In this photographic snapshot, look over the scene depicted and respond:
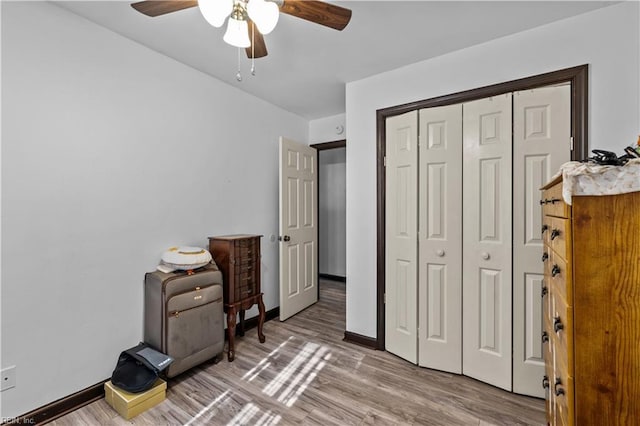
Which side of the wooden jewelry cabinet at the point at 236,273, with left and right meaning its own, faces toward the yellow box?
right

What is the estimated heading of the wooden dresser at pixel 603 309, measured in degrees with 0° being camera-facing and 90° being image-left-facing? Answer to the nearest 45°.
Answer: approximately 90°

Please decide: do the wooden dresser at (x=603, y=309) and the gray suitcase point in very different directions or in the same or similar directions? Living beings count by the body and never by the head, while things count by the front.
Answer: very different directions

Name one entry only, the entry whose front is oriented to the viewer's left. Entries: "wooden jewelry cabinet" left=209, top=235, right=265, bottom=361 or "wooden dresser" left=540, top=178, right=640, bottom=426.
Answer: "wooden dresser" left=540, top=178, right=640, bottom=426

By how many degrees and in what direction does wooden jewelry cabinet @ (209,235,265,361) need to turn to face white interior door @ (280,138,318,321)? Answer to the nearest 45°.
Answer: approximately 90° to its left

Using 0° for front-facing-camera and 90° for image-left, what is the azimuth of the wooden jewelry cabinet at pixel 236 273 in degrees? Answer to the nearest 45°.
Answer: approximately 315°

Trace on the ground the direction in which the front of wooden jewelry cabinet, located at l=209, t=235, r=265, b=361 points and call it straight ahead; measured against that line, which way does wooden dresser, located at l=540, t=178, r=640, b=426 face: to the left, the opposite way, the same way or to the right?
the opposite way

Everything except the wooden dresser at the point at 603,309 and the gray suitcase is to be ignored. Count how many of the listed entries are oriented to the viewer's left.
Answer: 1

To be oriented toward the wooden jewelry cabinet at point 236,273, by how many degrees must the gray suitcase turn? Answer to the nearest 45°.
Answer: approximately 90° to its left

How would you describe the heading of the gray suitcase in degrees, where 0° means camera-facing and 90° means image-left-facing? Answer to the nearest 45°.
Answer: approximately 315°
